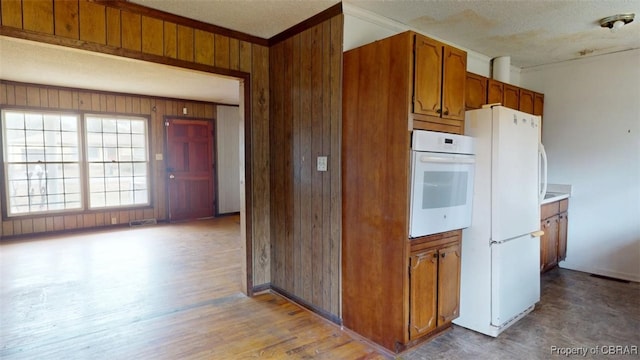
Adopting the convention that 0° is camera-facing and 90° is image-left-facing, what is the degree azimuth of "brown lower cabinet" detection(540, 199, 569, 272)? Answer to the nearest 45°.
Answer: approximately 315°

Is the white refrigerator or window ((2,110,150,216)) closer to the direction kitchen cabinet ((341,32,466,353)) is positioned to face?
the white refrigerator

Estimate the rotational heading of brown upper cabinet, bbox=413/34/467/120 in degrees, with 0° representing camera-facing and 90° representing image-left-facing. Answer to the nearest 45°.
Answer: approximately 315°

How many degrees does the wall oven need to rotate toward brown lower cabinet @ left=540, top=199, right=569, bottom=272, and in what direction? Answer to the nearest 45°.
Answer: approximately 90° to its left

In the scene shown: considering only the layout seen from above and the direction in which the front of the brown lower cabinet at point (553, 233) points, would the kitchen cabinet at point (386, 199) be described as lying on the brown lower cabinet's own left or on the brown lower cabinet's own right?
on the brown lower cabinet's own right
